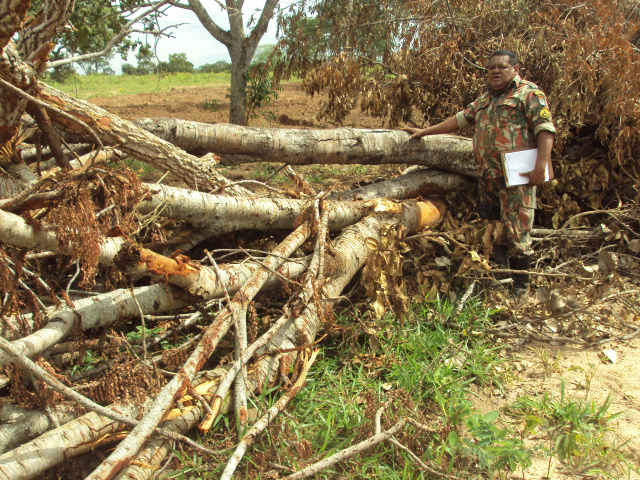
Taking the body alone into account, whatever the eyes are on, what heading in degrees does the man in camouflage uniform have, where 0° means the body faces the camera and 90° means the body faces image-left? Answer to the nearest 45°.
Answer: approximately 45°

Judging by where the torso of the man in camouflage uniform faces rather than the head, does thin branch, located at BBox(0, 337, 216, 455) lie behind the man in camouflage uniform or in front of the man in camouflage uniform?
in front

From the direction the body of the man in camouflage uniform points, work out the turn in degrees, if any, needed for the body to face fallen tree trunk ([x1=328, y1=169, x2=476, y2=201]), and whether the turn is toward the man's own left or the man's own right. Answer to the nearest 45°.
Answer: approximately 90° to the man's own right

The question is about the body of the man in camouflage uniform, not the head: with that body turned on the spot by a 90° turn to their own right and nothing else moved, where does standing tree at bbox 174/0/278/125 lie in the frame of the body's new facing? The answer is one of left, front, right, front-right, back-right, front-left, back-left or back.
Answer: front

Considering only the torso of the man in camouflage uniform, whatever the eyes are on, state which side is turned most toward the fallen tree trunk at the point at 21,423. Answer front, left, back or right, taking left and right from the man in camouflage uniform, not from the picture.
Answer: front

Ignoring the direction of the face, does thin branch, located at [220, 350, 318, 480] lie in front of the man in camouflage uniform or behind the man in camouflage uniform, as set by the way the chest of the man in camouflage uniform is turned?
in front
